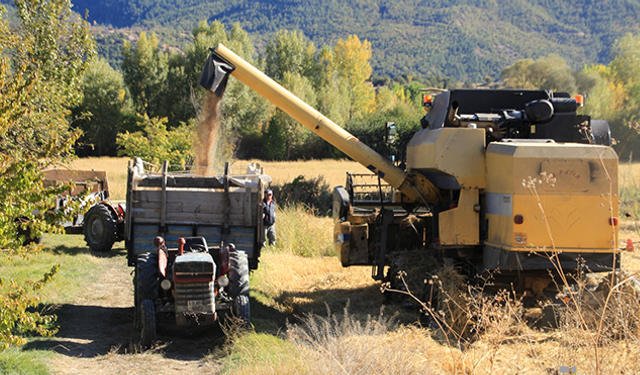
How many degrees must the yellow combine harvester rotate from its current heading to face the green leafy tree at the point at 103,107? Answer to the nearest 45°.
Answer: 0° — it already faces it

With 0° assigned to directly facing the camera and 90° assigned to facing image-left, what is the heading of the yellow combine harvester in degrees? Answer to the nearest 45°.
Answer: approximately 135°

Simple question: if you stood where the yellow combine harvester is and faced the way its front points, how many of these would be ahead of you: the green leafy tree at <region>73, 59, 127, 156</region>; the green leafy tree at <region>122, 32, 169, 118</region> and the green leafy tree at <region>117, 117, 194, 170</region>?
3

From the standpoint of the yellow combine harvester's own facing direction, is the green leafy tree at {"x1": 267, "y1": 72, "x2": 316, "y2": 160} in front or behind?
in front
